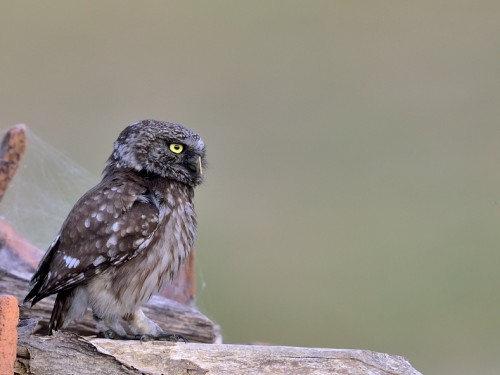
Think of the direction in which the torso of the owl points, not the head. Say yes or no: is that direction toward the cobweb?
no

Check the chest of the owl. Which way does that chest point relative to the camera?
to the viewer's right
